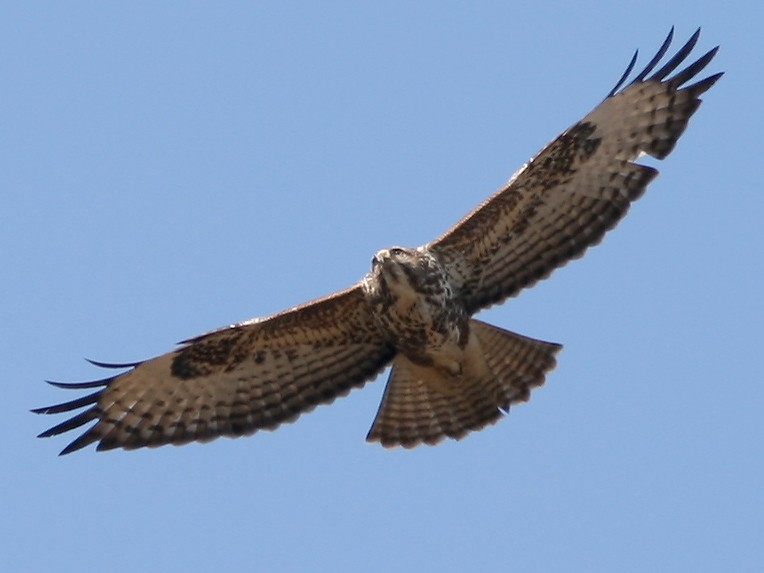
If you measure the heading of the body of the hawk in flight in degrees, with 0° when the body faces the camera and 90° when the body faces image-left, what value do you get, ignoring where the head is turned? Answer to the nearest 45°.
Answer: approximately 45°
